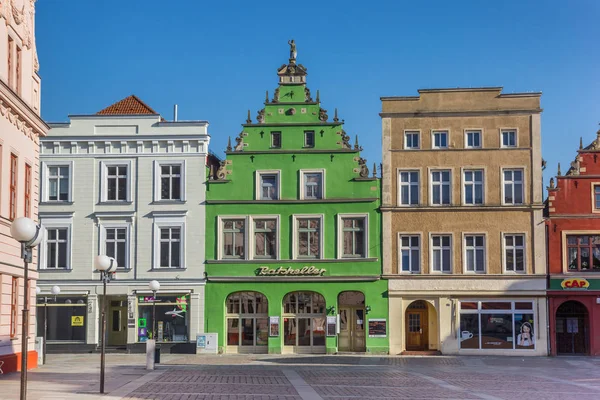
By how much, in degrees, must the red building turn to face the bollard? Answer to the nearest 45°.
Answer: approximately 45° to its right

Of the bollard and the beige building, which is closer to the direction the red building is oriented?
the bollard

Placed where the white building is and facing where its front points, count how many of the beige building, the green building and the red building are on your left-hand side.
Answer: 3

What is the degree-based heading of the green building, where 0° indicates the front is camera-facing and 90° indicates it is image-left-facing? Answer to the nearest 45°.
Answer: approximately 0°

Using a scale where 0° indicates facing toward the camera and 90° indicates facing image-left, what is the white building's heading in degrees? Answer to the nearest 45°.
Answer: approximately 0°

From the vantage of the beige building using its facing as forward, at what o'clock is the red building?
The red building is roughly at 9 o'clock from the beige building.

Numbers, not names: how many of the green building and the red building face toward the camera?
2

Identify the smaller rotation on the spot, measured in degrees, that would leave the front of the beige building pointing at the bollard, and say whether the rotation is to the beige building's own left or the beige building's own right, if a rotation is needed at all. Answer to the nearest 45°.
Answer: approximately 45° to the beige building's own right

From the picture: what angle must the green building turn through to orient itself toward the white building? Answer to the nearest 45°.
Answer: approximately 90° to its right

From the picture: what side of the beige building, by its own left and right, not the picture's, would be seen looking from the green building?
right
